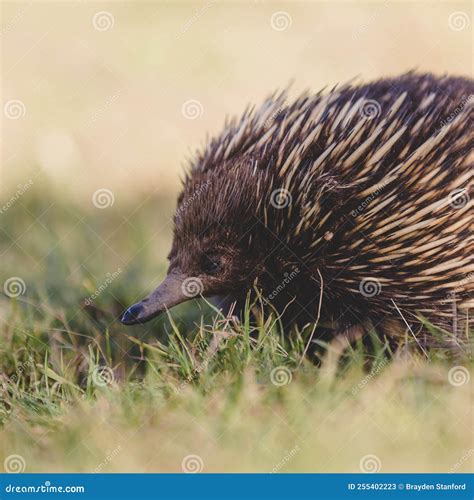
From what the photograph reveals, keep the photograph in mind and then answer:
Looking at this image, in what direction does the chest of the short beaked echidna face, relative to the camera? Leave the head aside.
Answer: to the viewer's left
